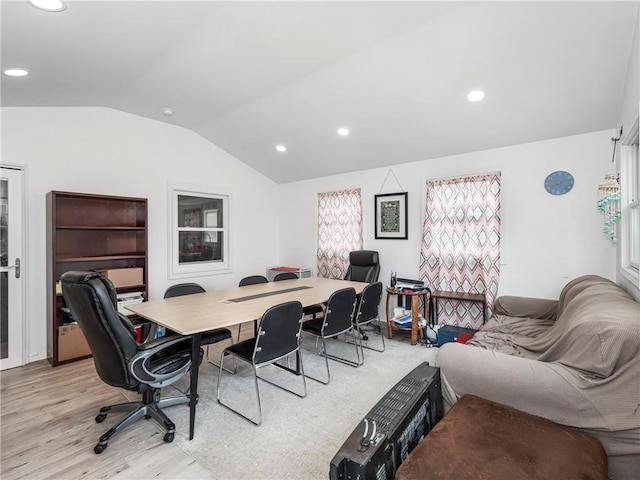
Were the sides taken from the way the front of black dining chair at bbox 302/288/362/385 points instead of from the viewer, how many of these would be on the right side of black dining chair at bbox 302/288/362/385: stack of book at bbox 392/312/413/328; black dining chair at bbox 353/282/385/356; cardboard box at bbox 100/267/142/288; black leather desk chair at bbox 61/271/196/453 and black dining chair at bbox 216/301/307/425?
2

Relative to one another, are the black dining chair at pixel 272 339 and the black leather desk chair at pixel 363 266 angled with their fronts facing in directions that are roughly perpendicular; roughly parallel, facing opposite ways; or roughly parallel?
roughly perpendicular

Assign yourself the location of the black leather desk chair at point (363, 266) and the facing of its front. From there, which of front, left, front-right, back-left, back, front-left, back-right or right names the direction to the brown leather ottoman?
front-left

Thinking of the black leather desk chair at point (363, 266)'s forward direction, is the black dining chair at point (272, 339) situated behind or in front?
in front

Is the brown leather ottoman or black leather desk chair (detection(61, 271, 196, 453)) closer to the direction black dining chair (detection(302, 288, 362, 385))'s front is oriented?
the black leather desk chair

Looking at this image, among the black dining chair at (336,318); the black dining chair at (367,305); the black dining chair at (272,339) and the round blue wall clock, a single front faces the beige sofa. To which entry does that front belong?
the round blue wall clock

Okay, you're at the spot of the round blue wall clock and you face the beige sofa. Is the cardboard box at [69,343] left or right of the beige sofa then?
right

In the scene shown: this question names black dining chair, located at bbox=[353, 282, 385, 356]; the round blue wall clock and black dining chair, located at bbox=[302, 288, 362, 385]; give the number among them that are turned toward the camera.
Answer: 1

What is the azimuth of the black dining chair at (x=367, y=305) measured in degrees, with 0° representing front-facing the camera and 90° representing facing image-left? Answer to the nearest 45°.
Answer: approximately 135°

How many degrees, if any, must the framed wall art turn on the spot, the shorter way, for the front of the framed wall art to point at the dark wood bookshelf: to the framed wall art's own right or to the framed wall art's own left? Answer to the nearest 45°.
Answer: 0° — it already faces it

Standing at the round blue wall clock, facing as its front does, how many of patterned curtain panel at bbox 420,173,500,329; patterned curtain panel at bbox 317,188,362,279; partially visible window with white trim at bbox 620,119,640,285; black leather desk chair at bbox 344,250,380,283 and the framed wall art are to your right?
4

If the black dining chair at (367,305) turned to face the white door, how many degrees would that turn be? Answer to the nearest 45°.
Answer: approximately 45° to its left

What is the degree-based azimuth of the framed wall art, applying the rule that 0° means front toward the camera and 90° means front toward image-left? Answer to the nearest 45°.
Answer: approximately 45°

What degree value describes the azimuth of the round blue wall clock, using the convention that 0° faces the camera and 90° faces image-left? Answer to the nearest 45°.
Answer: approximately 0°

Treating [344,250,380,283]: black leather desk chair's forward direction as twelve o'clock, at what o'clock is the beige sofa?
The beige sofa is roughly at 10 o'clock from the black leather desk chair.
